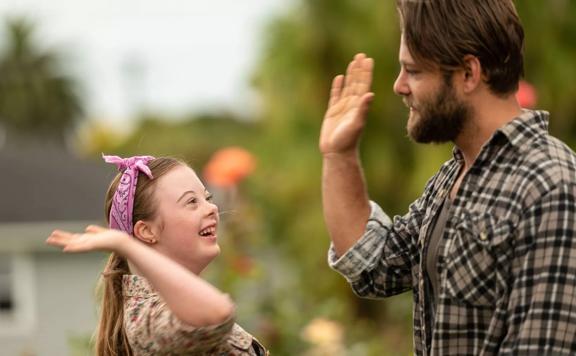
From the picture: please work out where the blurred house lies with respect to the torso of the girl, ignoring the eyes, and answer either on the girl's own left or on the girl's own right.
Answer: on the girl's own left

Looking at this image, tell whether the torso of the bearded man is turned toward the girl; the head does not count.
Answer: yes

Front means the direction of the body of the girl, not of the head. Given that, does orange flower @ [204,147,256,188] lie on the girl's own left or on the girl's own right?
on the girl's own left

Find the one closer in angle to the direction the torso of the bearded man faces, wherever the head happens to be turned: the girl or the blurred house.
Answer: the girl

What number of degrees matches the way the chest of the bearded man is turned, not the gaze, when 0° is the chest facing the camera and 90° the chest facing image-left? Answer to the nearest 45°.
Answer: approximately 90°

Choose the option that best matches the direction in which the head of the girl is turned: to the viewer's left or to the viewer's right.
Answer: to the viewer's right

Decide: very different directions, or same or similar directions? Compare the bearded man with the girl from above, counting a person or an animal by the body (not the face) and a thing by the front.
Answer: very different directions

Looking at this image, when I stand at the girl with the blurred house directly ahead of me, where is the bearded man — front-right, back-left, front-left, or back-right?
back-right

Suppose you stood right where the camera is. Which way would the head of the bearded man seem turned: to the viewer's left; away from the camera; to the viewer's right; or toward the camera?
to the viewer's left

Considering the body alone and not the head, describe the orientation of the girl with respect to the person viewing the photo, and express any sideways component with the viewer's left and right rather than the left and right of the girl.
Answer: facing to the right of the viewer
